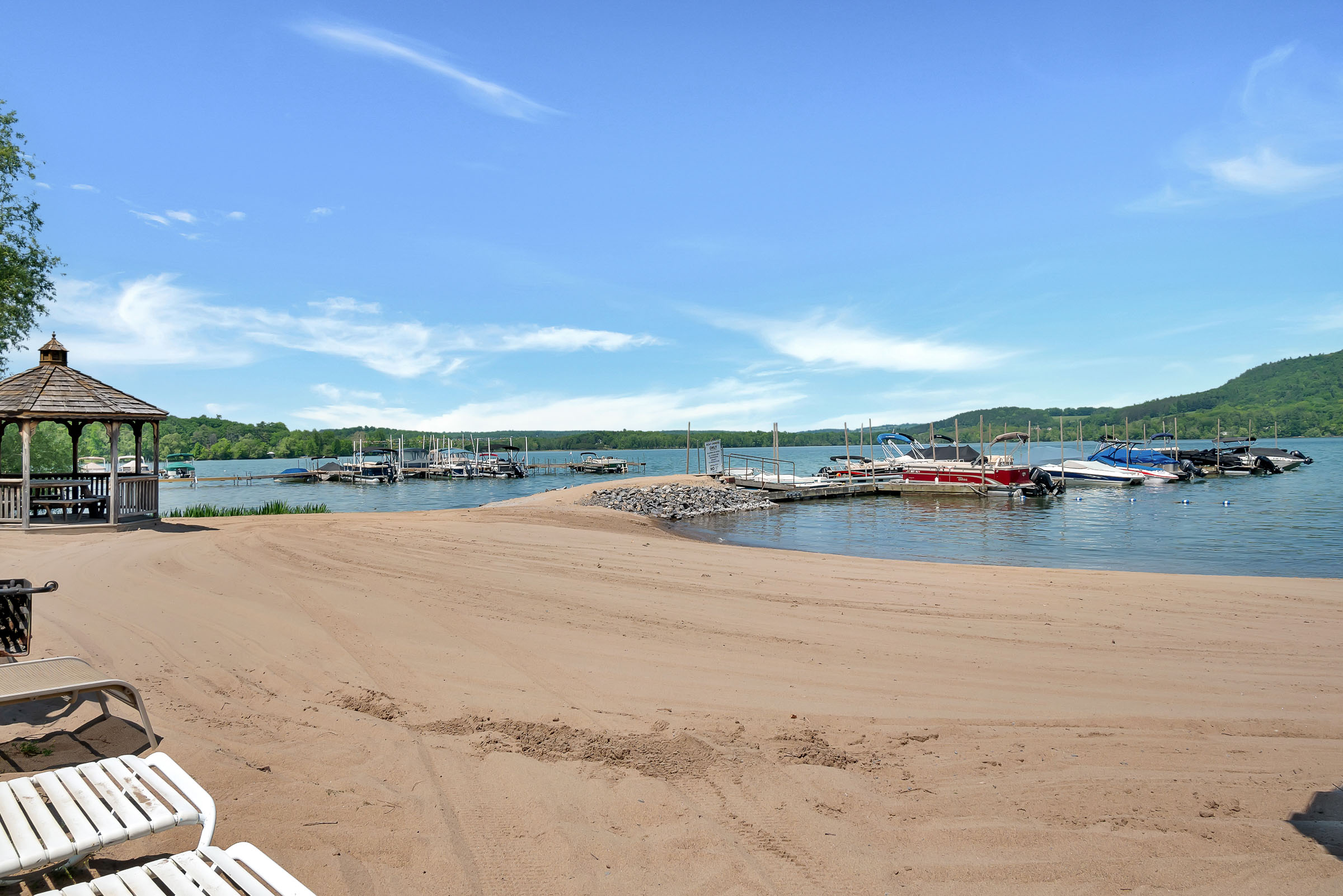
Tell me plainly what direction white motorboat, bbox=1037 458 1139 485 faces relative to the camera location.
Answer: facing to the left of the viewer

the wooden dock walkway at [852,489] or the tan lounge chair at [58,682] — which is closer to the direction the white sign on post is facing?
the tan lounge chair

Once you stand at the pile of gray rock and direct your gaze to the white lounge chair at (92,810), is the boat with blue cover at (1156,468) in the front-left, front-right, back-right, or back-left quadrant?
back-left

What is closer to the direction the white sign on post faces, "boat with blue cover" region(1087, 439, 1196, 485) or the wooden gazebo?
the wooden gazebo

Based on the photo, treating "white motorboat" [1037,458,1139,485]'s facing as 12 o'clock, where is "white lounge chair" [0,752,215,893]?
The white lounge chair is roughly at 9 o'clock from the white motorboat.

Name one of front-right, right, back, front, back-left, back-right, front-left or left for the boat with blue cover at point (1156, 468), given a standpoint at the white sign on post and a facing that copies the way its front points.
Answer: left

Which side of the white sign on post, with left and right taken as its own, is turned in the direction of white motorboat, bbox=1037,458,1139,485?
left

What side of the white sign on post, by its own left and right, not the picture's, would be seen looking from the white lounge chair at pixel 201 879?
front

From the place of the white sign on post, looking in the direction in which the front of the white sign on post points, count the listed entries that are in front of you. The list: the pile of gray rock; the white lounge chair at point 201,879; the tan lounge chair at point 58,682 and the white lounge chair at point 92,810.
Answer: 4

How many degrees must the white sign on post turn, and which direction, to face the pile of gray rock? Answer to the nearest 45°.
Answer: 0° — it already faces it

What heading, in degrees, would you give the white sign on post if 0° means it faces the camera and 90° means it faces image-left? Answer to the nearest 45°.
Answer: approximately 0°

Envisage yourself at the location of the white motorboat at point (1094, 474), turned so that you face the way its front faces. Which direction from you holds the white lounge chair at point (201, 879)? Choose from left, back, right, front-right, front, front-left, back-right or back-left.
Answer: left

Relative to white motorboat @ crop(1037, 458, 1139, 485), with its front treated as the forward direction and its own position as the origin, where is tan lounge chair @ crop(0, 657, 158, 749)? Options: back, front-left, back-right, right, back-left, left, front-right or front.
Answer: left
